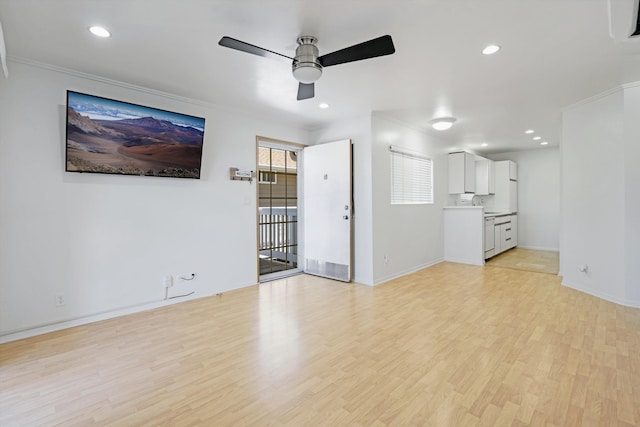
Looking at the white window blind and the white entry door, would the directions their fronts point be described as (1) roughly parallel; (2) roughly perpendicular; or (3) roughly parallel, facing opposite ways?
roughly perpendicular

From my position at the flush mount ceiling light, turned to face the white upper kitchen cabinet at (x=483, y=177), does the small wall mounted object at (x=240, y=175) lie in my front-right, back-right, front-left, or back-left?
back-left

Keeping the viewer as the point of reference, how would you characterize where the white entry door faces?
facing the viewer and to the left of the viewer

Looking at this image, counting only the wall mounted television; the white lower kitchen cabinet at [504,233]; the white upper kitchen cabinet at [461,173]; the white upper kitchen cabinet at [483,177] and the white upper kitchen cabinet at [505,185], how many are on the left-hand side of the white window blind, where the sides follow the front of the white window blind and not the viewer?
4

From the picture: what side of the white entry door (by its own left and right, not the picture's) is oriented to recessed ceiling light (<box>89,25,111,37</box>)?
front

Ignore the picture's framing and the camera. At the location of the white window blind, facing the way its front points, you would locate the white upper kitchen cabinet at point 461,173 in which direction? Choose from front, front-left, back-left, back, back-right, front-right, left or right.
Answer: left

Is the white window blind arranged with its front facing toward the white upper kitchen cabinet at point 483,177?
no

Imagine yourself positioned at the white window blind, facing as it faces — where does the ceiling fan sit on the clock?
The ceiling fan is roughly at 2 o'clock from the white window blind.

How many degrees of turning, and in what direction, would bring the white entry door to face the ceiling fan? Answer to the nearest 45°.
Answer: approximately 45° to its left

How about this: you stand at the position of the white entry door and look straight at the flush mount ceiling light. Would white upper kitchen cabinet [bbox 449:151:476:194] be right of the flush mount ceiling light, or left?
left

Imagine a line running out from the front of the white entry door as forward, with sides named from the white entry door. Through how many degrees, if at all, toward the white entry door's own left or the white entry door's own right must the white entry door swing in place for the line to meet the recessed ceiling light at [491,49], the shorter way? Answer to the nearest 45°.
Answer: approximately 90° to the white entry door's own left

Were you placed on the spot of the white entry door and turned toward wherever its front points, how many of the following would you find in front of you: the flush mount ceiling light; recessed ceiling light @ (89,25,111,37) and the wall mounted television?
2

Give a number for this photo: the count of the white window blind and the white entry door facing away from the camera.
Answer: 0

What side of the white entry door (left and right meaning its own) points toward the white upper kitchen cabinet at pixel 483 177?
back
